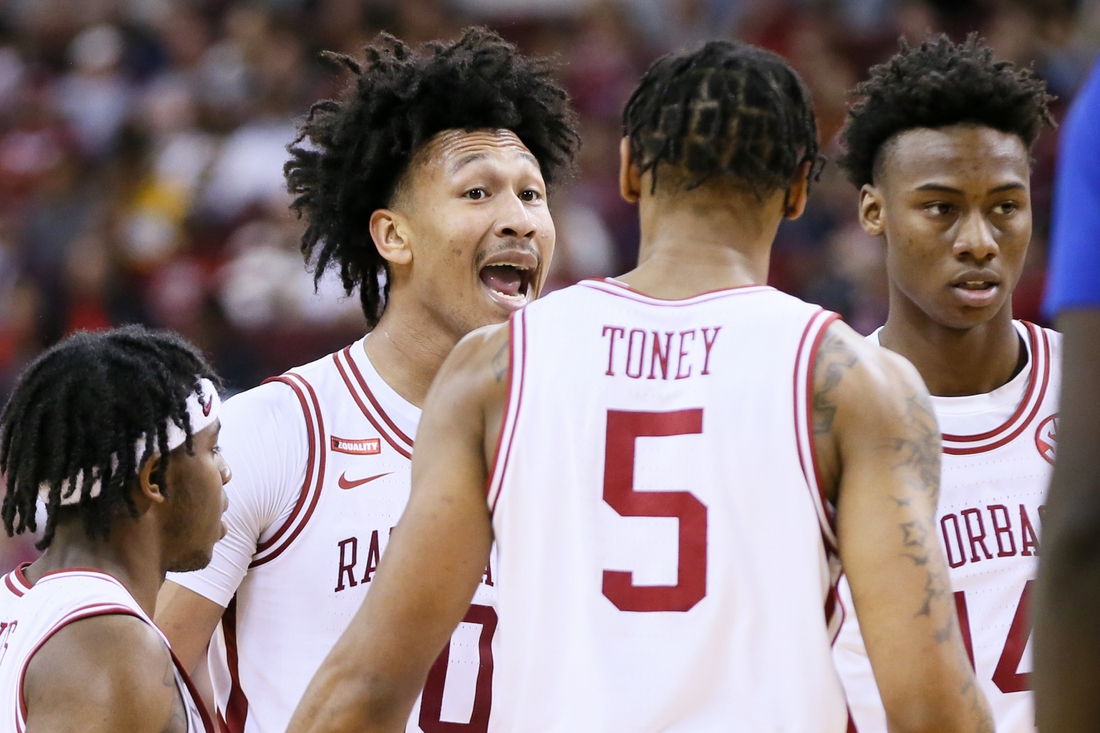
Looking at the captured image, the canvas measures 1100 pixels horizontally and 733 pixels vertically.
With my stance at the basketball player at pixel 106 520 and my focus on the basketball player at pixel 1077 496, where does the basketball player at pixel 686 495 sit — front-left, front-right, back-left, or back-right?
front-left

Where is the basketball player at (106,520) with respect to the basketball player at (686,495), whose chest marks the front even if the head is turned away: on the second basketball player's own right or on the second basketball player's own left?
on the second basketball player's own left

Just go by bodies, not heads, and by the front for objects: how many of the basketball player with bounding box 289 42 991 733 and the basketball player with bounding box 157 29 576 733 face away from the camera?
1

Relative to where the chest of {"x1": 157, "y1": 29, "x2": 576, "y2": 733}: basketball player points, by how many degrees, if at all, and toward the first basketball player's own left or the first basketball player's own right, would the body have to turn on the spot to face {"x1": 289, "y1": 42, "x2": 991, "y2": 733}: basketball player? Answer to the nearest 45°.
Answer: approximately 45° to the first basketball player's own right

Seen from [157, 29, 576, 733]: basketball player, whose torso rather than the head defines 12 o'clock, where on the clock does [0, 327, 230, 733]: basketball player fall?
[0, 327, 230, 733]: basketball player is roughly at 3 o'clock from [157, 29, 576, 733]: basketball player.

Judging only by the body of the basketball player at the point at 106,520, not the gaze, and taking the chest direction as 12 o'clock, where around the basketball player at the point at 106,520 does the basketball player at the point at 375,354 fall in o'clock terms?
the basketball player at the point at 375,354 is roughly at 12 o'clock from the basketball player at the point at 106,520.

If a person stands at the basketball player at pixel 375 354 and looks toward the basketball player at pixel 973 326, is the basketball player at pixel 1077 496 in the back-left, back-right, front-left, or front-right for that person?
front-right

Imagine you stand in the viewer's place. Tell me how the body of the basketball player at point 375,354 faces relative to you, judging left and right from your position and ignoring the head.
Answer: facing the viewer and to the right of the viewer

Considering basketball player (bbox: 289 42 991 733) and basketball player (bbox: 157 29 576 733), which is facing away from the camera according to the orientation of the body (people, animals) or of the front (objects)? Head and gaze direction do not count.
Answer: basketball player (bbox: 289 42 991 733)

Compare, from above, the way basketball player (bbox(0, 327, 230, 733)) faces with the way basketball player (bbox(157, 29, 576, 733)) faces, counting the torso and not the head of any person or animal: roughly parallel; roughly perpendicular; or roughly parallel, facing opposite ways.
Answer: roughly perpendicular

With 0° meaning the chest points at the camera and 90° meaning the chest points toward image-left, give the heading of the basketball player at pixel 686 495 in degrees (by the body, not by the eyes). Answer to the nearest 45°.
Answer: approximately 180°

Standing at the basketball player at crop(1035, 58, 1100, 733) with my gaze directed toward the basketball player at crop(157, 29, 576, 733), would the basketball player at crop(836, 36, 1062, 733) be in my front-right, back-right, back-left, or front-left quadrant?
front-right

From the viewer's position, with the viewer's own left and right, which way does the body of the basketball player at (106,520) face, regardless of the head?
facing away from the viewer and to the right of the viewer

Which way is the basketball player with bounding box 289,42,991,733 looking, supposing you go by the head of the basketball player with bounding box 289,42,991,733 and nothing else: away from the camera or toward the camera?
away from the camera

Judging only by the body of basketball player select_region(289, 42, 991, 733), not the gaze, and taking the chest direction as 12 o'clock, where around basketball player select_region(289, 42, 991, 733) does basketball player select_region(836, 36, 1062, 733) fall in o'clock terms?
basketball player select_region(836, 36, 1062, 733) is roughly at 1 o'clock from basketball player select_region(289, 42, 991, 733).
